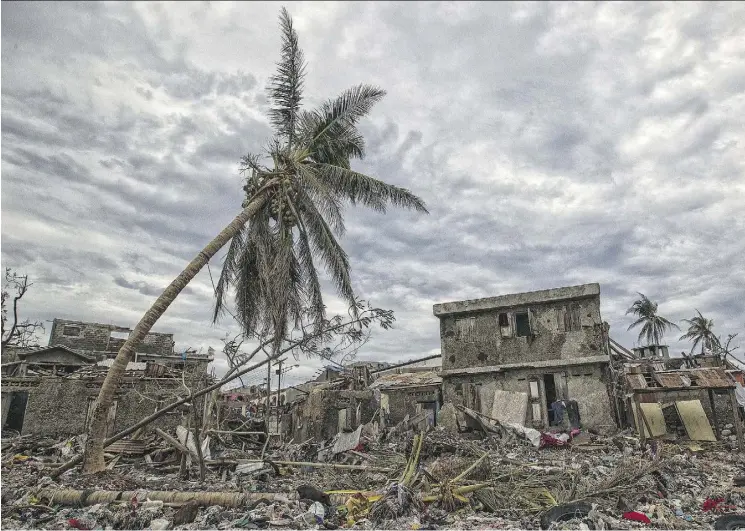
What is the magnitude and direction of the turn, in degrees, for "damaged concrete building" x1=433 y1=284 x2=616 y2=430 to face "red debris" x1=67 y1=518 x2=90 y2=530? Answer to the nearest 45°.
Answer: approximately 45° to its right

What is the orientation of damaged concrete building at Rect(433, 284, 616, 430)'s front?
toward the camera

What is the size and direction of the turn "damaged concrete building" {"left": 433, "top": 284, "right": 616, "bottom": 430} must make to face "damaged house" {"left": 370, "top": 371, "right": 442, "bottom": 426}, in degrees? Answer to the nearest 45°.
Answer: approximately 135° to its right

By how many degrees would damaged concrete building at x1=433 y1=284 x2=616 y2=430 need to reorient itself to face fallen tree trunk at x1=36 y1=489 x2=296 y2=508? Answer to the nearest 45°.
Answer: approximately 45° to its right

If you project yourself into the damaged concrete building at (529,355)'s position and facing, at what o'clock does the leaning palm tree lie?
The leaning palm tree is roughly at 1 o'clock from the damaged concrete building.

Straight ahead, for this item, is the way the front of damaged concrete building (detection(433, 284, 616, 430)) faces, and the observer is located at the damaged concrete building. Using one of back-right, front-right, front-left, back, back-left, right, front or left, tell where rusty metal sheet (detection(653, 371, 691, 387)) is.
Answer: left

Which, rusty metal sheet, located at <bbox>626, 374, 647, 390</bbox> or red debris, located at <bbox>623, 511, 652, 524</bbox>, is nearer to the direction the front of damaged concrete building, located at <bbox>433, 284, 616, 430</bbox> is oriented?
the red debris

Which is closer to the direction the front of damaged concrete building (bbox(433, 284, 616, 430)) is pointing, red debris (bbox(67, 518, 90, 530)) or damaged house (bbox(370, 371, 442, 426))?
the red debris

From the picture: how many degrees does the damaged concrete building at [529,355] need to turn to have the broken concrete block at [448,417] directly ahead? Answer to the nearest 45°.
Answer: approximately 90° to its right

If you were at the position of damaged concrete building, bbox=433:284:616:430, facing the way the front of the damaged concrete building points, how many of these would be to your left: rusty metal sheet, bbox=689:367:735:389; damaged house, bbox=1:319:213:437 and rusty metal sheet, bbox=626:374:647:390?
2

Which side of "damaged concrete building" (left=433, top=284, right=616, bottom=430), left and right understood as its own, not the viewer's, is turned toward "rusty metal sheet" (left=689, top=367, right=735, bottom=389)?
left

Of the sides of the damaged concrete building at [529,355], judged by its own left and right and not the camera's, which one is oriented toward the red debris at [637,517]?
front

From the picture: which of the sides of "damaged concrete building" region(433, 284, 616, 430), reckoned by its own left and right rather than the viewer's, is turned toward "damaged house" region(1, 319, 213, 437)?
right

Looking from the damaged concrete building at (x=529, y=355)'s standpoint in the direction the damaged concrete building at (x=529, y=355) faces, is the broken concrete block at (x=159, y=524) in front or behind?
in front

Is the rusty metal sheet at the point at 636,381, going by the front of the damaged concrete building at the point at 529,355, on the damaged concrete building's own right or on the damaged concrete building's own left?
on the damaged concrete building's own left
